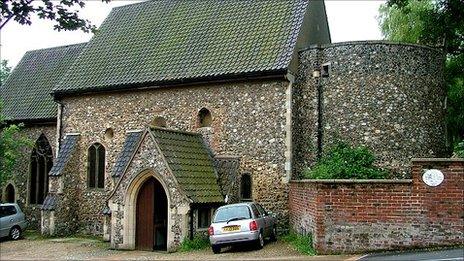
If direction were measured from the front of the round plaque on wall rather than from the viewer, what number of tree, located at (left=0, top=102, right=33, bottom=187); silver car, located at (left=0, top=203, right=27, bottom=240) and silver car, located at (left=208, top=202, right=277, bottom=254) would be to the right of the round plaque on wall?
3

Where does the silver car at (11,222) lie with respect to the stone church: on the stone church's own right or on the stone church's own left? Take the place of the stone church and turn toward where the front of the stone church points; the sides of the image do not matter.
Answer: on the stone church's own right

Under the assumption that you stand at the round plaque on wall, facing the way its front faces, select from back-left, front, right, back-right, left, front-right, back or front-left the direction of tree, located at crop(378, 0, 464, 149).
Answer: back

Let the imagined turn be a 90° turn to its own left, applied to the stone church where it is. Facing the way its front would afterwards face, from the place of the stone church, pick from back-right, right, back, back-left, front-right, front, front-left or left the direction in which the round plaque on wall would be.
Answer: front

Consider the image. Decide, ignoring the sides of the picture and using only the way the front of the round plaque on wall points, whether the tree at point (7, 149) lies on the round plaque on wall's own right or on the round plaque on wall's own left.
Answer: on the round plaque on wall's own right

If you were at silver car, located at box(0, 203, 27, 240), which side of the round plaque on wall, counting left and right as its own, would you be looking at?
right

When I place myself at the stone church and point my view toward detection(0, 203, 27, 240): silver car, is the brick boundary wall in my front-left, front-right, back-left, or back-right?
back-left

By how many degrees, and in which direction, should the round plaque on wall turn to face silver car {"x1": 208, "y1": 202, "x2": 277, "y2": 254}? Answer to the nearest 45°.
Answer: approximately 90° to its right

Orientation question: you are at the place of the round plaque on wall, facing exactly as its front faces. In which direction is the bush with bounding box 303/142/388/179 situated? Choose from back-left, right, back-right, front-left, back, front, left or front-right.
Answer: back-right
